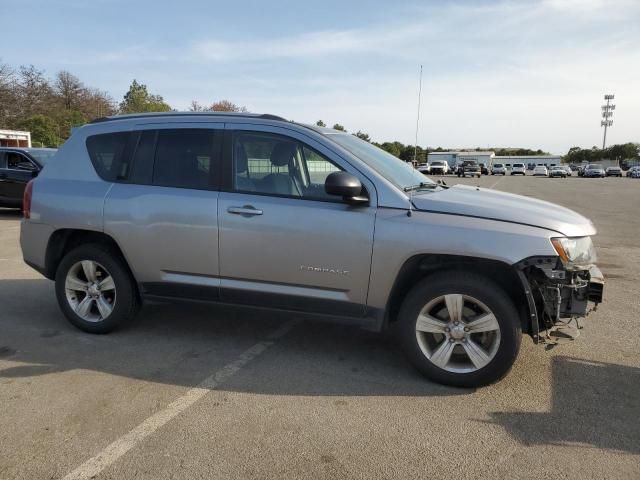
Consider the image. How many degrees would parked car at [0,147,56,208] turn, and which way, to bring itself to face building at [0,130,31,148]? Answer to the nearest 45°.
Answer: approximately 135° to its left

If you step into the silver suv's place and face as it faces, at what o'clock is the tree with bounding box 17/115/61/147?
The tree is roughly at 8 o'clock from the silver suv.

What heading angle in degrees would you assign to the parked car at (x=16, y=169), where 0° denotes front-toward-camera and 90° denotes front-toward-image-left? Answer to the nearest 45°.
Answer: approximately 315°

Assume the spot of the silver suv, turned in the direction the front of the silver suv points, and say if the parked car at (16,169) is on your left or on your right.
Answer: on your left

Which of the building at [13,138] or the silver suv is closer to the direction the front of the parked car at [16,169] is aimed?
the silver suv

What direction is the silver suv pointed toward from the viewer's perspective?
to the viewer's right

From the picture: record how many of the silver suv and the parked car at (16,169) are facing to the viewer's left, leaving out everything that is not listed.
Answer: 0

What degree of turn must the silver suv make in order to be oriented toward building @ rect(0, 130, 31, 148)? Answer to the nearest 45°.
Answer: approximately 135° to its left
